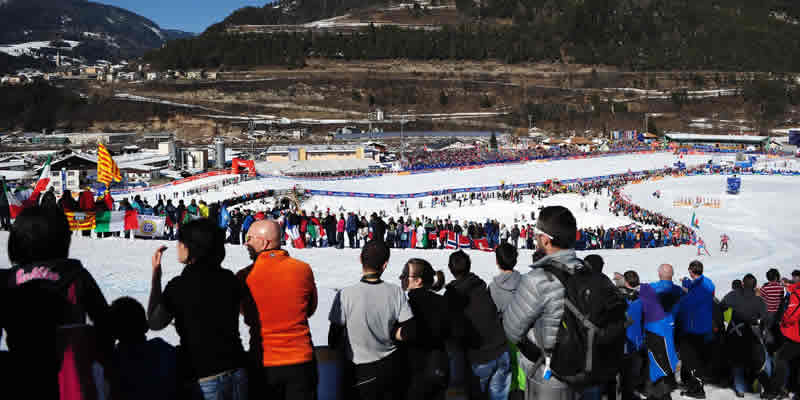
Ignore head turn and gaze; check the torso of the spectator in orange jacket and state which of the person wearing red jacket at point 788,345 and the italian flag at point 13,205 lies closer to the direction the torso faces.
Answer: the italian flag

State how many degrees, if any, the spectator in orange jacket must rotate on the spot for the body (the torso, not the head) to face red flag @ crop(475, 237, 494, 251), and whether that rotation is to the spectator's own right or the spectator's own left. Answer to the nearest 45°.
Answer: approximately 45° to the spectator's own right

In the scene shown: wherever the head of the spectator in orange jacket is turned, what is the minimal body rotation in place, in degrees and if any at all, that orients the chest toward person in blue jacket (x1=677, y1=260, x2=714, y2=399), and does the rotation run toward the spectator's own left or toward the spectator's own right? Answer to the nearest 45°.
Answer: approximately 90° to the spectator's own right

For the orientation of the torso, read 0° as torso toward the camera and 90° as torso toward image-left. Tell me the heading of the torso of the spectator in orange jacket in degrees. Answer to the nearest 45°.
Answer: approximately 135°

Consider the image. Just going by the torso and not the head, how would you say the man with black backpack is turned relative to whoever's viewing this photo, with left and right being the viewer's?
facing away from the viewer and to the left of the viewer

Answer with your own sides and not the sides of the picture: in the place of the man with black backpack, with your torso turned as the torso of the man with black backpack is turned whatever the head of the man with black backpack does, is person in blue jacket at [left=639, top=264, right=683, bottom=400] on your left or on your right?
on your right
